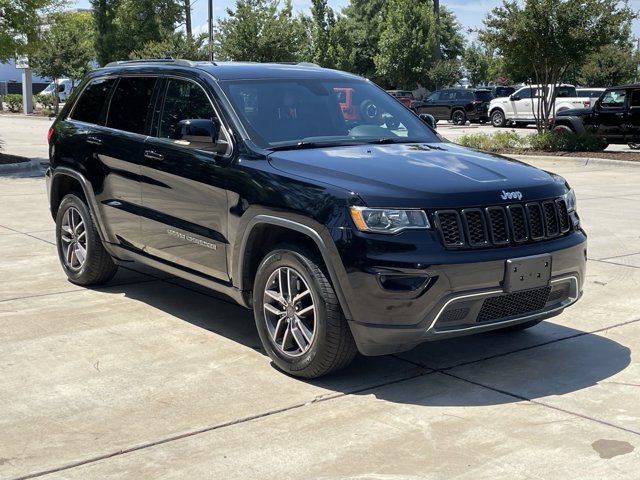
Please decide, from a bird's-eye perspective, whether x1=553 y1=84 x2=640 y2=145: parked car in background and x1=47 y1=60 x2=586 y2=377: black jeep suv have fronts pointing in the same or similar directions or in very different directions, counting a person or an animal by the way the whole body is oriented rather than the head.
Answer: very different directions

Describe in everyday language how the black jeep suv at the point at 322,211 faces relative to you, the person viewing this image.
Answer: facing the viewer and to the right of the viewer

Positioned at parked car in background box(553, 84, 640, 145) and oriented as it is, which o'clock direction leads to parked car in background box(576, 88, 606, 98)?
parked car in background box(576, 88, 606, 98) is roughly at 3 o'clock from parked car in background box(553, 84, 640, 145).

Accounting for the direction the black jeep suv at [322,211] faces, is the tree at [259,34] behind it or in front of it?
behind

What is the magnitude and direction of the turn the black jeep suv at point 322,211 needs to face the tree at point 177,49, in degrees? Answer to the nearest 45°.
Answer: approximately 135° to its left

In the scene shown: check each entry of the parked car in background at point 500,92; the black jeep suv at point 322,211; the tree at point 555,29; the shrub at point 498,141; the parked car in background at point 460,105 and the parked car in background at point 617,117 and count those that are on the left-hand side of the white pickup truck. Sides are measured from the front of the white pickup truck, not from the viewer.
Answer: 4

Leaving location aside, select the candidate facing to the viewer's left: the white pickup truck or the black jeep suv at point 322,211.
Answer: the white pickup truck

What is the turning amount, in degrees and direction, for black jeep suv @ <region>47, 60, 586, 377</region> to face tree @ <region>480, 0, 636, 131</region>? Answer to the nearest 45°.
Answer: approximately 135° to its left

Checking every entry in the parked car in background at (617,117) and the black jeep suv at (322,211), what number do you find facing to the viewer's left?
1

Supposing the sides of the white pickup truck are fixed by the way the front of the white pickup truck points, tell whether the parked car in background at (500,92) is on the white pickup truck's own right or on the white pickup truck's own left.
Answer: on the white pickup truck's own right

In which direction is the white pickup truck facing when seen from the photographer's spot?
facing to the left of the viewer

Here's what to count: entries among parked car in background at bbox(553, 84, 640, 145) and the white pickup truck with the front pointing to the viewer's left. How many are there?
2

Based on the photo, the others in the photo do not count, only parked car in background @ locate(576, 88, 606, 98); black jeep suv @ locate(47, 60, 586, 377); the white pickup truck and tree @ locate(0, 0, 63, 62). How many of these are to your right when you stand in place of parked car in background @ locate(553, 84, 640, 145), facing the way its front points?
2

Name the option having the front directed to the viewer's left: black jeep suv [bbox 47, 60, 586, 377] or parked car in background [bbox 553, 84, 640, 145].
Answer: the parked car in background

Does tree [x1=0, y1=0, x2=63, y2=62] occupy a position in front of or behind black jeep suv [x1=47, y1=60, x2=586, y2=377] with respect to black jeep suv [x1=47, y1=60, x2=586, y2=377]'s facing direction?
behind

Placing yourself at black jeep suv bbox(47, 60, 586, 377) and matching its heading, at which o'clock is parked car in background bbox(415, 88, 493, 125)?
The parked car in background is roughly at 8 o'clock from the black jeep suv.

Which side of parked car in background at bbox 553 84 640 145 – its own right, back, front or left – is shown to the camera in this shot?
left
